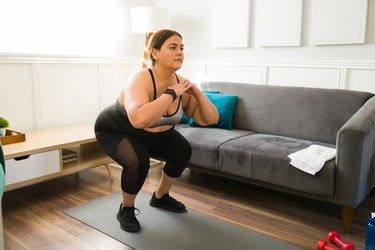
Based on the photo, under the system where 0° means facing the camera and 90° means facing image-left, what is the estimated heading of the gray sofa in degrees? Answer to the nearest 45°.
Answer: approximately 45°

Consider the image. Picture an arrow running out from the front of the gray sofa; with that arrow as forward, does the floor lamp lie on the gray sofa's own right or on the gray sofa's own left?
on the gray sofa's own right

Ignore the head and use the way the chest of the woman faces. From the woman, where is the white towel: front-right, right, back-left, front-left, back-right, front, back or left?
front-left

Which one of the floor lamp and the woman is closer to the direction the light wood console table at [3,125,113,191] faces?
the woman

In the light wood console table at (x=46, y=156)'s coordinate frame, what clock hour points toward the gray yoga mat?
The gray yoga mat is roughly at 12 o'clock from the light wood console table.

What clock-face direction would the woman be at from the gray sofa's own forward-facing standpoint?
The woman is roughly at 12 o'clock from the gray sofa.

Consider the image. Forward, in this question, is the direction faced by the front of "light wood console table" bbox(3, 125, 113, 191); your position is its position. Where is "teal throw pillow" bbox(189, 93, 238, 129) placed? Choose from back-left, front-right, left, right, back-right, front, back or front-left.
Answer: front-left

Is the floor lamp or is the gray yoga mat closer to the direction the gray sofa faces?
the gray yoga mat

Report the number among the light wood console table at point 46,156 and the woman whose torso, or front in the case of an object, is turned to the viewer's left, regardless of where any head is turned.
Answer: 0
